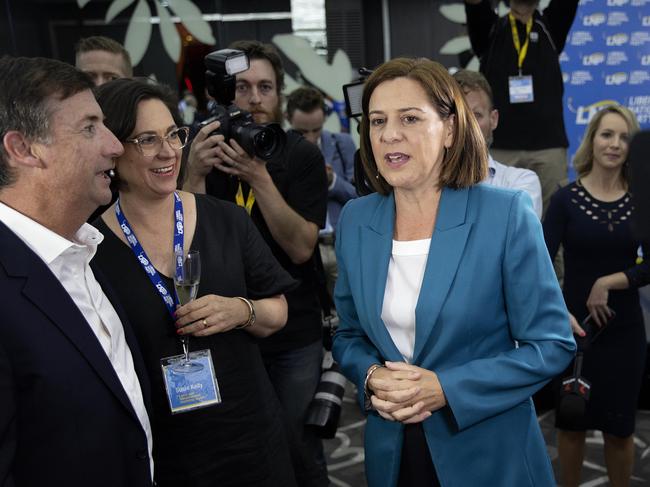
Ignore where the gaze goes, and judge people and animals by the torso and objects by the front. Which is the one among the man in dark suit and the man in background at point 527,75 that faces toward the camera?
the man in background

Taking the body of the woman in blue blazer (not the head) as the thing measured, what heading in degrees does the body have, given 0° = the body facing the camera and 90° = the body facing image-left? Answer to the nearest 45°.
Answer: approximately 45°

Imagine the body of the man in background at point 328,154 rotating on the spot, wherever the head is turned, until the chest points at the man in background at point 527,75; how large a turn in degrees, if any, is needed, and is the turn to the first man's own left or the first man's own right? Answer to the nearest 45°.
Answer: approximately 90° to the first man's own left

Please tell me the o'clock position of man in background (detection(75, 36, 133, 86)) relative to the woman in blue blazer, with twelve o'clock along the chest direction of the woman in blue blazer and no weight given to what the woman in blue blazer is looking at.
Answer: The man in background is roughly at 3 o'clock from the woman in blue blazer.

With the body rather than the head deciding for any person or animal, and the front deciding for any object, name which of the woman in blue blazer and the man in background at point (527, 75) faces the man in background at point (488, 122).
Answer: the man in background at point (527, 75)

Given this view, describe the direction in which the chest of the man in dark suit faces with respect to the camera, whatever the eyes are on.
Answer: to the viewer's right

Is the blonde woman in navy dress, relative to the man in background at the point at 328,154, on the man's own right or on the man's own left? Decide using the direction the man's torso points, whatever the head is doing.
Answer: on the man's own left

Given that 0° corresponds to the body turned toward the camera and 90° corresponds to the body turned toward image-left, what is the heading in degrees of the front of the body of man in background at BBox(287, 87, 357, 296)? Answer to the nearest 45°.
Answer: approximately 45°

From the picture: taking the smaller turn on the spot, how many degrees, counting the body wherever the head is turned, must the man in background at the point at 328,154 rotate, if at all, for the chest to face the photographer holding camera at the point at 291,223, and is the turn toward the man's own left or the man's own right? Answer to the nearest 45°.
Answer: approximately 45° to the man's own left

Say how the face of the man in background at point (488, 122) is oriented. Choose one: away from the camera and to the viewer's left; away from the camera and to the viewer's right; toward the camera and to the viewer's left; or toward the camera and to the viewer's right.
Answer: toward the camera and to the viewer's left

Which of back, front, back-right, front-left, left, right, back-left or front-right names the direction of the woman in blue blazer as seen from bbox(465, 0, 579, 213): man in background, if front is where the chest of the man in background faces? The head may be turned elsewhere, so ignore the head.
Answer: front

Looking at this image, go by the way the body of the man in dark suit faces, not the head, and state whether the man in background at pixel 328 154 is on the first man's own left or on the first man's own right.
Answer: on the first man's own left

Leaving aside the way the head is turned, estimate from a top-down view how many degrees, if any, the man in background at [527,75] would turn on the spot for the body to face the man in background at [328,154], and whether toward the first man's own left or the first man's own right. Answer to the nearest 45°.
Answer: approximately 90° to the first man's own right

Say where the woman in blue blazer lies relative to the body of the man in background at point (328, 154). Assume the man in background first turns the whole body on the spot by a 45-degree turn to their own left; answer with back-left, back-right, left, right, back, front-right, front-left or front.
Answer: front
